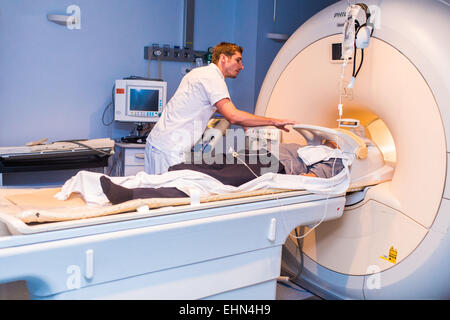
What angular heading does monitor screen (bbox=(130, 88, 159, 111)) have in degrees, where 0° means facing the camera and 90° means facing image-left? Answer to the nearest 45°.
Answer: approximately 0°

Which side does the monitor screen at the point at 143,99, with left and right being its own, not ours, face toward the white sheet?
front

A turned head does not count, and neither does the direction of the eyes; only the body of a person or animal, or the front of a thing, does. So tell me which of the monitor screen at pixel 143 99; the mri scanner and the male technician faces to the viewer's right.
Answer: the male technician

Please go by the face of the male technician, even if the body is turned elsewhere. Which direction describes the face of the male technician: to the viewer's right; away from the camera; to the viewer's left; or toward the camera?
to the viewer's right

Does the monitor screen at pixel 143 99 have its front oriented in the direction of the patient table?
yes

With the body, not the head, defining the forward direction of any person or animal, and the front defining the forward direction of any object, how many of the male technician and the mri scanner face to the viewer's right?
1

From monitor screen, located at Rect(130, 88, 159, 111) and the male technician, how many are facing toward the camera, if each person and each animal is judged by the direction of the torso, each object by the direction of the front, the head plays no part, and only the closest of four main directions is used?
1

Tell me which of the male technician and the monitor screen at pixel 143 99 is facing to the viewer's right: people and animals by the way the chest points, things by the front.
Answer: the male technician

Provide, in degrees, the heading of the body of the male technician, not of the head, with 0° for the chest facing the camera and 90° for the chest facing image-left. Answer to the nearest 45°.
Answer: approximately 270°

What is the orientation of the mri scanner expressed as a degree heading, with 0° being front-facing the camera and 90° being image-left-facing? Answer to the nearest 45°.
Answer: approximately 45°

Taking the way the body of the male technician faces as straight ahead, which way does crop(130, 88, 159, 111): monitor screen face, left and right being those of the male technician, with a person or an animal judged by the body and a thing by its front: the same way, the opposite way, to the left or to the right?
to the right
